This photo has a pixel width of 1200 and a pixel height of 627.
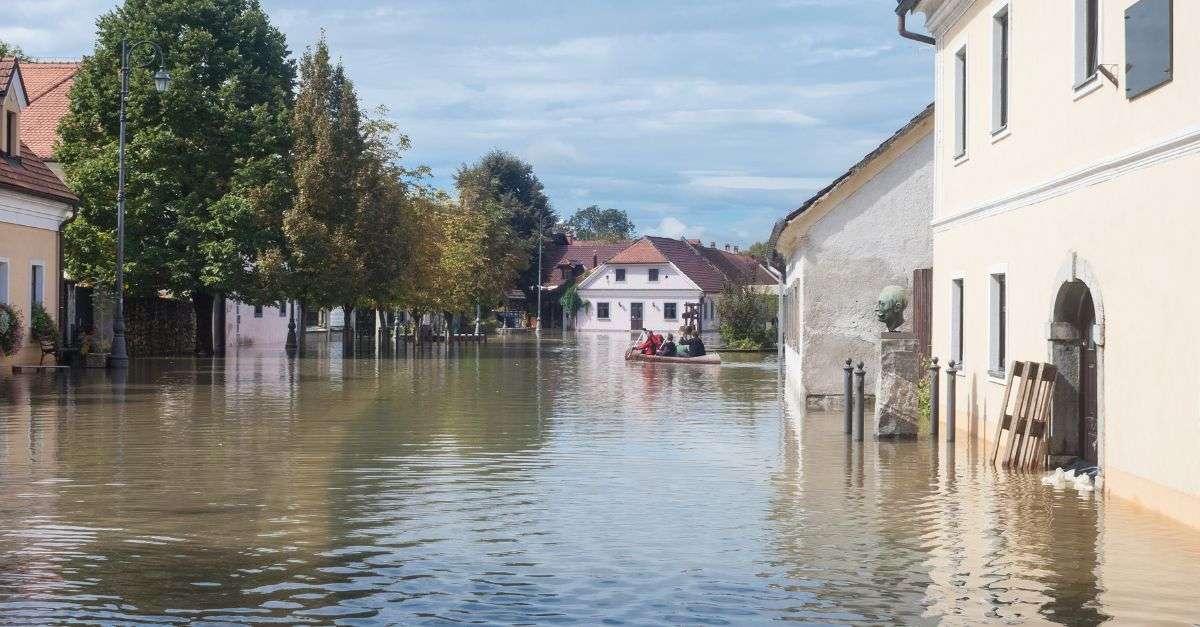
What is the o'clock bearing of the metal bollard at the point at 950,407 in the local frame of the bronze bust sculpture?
The metal bollard is roughly at 8 o'clock from the bronze bust sculpture.

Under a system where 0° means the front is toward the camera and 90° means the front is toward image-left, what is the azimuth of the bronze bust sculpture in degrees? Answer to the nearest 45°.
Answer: approximately 90°

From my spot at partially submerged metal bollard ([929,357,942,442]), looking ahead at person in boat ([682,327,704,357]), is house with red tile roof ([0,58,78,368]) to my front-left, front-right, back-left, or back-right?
front-left

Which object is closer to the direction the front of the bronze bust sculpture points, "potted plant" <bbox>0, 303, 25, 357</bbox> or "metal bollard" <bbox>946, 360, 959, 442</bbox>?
the potted plant

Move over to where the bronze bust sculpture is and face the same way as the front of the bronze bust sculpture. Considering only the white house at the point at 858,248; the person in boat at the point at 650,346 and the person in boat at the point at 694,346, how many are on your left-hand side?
0

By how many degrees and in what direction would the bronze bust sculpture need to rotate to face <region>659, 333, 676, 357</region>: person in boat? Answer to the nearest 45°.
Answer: approximately 90° to its right

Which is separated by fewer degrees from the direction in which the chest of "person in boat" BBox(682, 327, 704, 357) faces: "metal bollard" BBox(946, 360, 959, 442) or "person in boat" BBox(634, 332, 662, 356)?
the person in boat

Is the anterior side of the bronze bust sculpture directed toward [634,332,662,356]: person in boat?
no

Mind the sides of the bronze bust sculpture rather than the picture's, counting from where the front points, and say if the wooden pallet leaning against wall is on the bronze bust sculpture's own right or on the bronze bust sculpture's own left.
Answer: on the bronze bust sculpture's own left

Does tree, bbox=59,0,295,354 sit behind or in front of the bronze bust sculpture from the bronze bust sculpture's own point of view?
in front

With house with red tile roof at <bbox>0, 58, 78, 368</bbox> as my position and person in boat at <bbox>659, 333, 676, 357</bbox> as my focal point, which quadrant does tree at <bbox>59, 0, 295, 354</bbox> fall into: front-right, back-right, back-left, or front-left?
front-left
